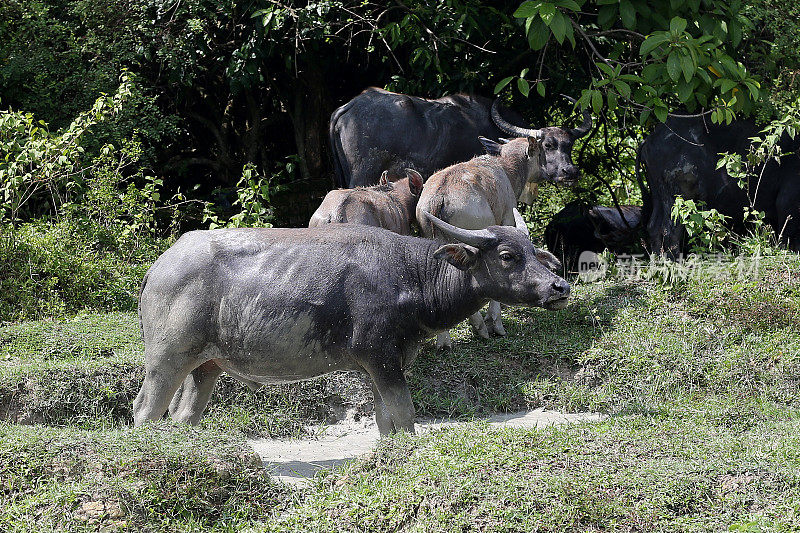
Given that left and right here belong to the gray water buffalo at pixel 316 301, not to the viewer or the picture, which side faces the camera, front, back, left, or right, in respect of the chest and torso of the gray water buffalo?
right

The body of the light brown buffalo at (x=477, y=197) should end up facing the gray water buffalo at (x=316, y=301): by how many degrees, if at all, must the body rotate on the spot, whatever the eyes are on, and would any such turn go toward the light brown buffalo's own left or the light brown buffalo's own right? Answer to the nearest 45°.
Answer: approximately 135° to the light brown buffalo's own right

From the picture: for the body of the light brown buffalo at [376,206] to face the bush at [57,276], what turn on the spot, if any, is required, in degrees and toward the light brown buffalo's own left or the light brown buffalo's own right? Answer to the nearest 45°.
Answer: approximately 135° to the light brown buffalo's own left

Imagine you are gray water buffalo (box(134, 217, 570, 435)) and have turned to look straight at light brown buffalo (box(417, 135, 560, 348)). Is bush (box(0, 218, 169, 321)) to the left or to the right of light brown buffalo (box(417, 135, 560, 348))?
left

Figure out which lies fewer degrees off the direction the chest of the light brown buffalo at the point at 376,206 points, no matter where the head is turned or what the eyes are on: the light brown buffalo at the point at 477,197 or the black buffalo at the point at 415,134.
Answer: the light brown buffalo

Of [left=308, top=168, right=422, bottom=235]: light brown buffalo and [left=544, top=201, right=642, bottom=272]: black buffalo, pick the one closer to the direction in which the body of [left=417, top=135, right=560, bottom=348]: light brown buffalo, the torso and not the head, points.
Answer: the black buffalo

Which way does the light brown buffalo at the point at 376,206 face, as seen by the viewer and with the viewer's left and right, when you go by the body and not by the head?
facing to the right of the viewer

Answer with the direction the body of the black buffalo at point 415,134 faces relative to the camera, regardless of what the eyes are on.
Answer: to the viewer's right

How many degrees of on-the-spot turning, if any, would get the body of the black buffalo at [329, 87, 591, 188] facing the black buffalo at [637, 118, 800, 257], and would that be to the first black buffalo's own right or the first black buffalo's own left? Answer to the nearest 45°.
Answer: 0° — it already faces it
